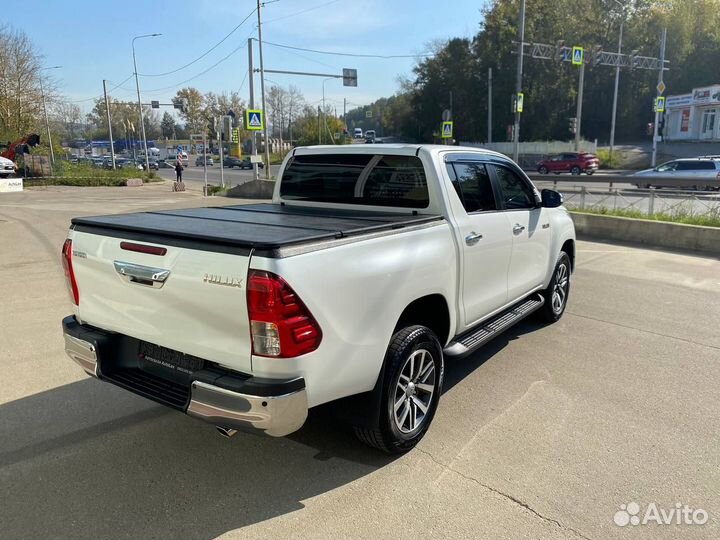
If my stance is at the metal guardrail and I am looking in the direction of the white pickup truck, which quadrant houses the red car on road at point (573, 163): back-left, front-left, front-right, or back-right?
back-right

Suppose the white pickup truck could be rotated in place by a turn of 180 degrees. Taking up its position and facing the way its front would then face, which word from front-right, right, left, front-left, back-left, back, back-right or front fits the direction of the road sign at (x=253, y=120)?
back-right

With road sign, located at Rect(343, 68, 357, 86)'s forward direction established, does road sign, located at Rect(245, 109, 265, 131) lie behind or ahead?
behind

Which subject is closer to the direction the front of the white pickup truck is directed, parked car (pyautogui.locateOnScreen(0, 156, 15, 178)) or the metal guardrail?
the metal guardrail

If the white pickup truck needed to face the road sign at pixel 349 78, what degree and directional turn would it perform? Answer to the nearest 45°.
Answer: approximately 45° to its left

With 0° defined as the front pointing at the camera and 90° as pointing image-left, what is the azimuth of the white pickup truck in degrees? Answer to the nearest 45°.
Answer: approximately 225°

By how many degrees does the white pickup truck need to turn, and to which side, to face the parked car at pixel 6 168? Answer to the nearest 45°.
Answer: approximately 90° to its left

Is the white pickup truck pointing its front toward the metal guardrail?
yes
